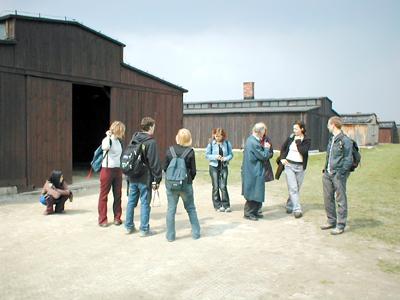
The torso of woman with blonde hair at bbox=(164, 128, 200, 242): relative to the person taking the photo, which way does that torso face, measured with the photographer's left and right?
facing away from the viewer

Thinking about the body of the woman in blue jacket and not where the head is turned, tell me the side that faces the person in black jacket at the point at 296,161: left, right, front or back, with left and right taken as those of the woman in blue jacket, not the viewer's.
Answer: left

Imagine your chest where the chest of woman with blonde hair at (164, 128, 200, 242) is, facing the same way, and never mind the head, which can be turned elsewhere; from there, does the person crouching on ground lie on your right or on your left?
on your left

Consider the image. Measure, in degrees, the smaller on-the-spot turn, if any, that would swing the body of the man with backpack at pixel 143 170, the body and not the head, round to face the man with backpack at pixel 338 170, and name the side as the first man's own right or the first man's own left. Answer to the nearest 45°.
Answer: approximately 45° to the first man's own right

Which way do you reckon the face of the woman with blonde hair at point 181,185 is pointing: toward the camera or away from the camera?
away from the camera

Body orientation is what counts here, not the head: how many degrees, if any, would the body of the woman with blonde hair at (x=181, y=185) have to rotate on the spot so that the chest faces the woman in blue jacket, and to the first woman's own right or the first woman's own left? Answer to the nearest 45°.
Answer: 0° — they already face them

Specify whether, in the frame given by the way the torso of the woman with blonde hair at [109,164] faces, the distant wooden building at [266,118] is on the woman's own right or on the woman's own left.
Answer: on the woman's own left

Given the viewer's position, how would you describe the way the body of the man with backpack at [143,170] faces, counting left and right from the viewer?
facing away from the viewer and to the right of the viewer

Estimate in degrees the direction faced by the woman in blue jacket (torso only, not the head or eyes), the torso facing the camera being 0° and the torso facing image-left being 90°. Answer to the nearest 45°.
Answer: approximately 0°
